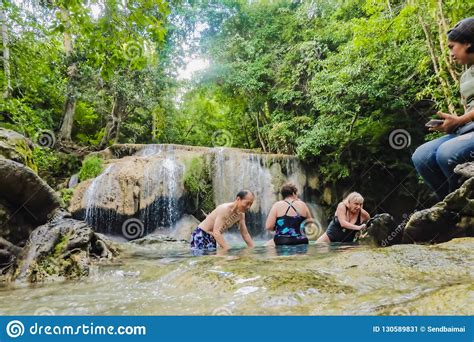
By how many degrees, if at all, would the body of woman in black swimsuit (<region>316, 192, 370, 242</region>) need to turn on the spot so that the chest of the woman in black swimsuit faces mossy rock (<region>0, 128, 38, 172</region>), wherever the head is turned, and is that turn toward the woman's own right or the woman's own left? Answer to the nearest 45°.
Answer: approximately 90° to the woman's own right

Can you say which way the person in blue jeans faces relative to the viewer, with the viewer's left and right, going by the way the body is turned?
facing to the left of the viewer

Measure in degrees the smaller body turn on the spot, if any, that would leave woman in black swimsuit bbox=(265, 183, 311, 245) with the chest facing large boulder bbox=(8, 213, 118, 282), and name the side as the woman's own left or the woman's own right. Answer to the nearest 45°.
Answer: approximately 135° to the woman's own left

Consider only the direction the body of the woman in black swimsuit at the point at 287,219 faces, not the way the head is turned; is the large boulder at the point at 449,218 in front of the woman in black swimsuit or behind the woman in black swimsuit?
behind

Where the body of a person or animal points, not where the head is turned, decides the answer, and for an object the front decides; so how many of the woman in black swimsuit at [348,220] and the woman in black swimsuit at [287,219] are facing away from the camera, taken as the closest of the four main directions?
1

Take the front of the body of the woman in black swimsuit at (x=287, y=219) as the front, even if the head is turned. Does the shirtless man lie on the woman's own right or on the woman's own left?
on the woman's own left

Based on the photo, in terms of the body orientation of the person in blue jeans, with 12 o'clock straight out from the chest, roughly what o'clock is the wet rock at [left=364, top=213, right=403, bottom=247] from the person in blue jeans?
The wet rock is roughly at 2 o'clock from the person in blue jeans.

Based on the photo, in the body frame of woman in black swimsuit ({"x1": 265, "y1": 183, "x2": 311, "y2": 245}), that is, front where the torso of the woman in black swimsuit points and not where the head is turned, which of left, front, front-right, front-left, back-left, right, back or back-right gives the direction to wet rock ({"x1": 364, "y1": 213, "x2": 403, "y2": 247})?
back-right

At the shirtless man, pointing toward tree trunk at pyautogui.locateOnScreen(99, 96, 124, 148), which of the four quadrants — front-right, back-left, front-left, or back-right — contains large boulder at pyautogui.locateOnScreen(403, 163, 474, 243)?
back-right

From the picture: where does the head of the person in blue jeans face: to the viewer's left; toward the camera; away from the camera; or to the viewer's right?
to the viewer's left

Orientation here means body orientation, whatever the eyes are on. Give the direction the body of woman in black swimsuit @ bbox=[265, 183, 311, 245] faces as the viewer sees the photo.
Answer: away from the camera

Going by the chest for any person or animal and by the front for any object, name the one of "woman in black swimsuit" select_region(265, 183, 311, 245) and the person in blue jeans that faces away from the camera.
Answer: the woman in black swimsuit

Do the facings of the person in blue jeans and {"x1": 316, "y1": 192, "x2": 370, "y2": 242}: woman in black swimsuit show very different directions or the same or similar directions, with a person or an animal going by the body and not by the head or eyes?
very different directions

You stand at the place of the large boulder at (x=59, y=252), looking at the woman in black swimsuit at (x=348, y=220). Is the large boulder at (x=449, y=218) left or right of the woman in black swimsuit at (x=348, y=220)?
right
